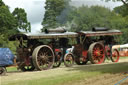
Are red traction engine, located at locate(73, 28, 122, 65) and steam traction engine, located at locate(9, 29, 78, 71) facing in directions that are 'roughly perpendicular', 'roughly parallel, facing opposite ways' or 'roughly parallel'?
roughly parallel
